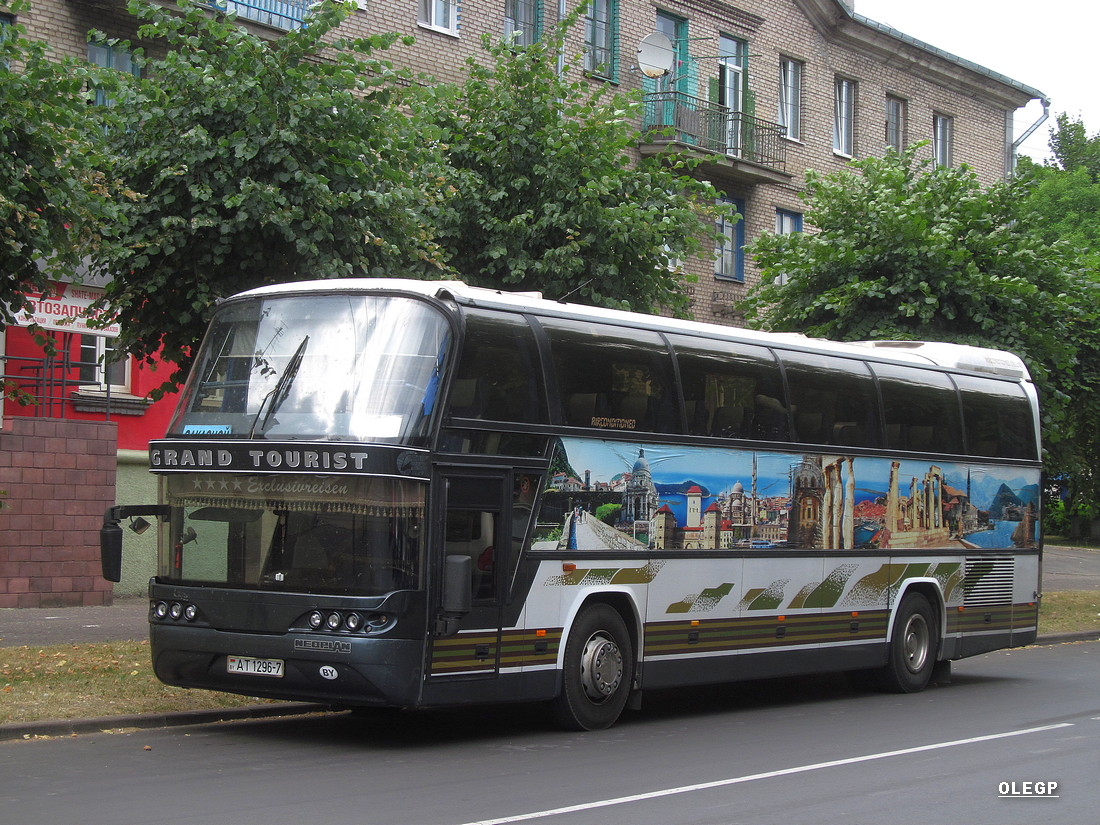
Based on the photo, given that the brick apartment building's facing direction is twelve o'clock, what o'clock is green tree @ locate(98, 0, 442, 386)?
The green tree is roughly at 2 o'clock from the brick apartment building.

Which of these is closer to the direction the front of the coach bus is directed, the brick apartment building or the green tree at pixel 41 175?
the green tree

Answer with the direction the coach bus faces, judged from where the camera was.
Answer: facing the viewer and to the left of the viewer

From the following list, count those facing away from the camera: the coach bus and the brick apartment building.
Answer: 0

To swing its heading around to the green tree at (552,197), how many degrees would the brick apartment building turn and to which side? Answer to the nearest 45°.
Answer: approximately 45° to its right

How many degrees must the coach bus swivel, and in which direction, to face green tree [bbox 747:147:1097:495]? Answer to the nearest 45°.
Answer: approximately 180°

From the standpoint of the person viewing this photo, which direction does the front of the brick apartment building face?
facing the viewer and to the right of the viewer

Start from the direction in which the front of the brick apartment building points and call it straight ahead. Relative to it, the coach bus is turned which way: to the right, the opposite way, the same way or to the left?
to the right
